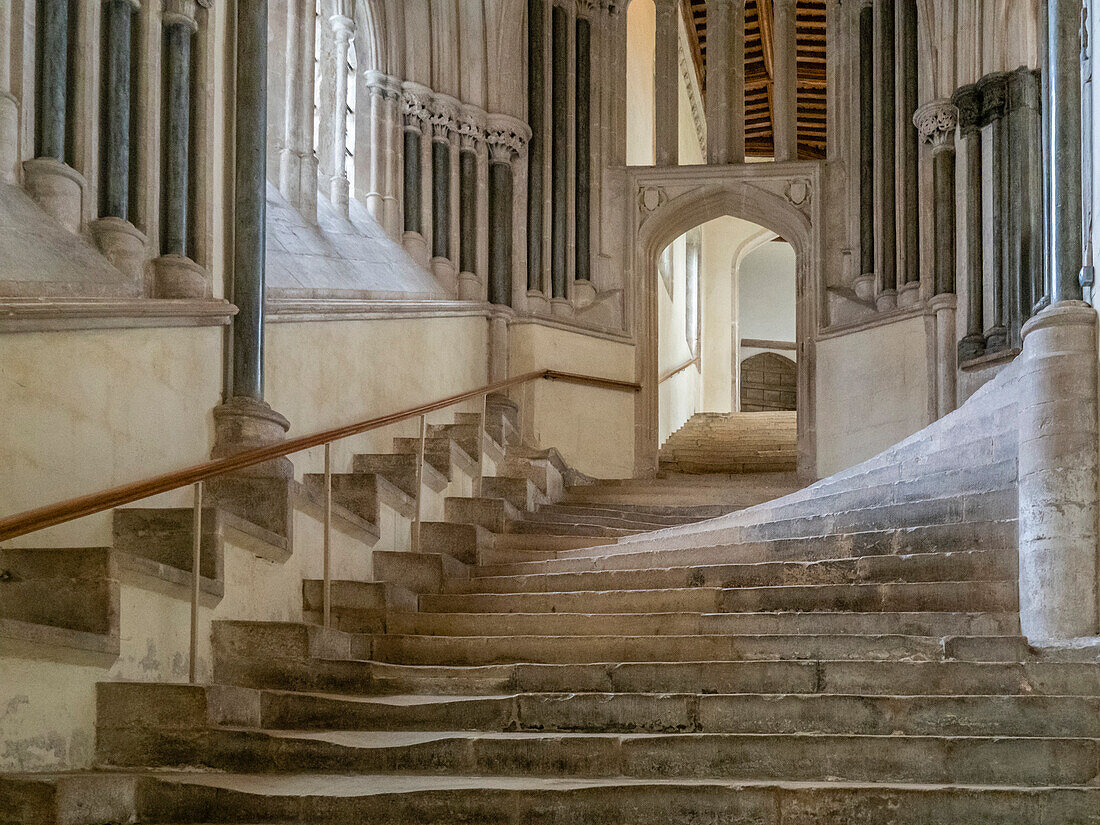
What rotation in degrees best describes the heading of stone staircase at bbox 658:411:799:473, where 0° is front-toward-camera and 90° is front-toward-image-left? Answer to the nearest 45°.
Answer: approximately 0°

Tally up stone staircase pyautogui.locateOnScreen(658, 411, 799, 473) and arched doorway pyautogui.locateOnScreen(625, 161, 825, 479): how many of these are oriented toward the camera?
2

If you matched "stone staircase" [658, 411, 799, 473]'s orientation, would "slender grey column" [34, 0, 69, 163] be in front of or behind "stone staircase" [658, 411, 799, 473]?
in front

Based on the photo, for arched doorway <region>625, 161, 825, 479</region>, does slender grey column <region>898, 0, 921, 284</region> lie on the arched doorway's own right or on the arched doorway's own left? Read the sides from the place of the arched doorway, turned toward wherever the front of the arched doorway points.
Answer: on the arched doorway's own left

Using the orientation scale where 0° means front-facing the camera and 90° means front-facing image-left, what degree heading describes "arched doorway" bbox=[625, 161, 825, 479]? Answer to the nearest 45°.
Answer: approximately 0°

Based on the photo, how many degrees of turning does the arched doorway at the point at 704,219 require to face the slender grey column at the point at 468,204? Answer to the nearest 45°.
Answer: approximately 45° to its right

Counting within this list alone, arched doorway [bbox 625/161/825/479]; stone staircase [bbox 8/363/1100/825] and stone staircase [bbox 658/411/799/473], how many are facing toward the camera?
3
